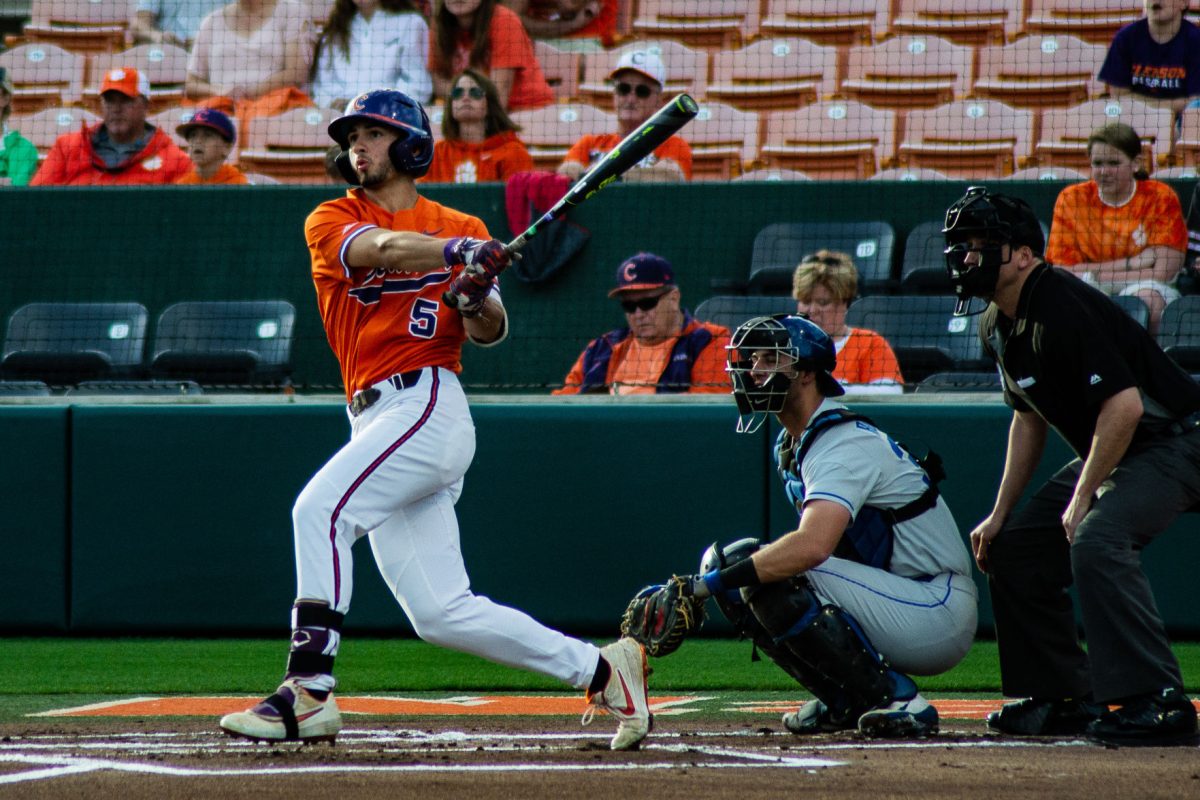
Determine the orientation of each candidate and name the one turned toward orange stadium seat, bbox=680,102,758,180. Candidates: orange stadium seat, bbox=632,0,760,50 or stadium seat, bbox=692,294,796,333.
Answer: orange stadium seat, bbox=632,0,760,50

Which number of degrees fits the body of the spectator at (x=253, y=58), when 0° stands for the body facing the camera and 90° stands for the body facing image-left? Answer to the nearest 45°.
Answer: approximately 0°

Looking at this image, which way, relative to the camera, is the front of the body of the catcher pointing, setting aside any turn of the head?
to the viewer's left

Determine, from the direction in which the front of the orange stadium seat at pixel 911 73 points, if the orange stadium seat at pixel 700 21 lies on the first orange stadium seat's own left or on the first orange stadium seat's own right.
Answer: on the first orange stadium seat's own right

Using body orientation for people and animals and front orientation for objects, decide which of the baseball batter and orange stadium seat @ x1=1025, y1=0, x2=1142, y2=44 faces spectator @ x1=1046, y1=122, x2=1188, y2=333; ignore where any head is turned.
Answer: the orange stadium seat

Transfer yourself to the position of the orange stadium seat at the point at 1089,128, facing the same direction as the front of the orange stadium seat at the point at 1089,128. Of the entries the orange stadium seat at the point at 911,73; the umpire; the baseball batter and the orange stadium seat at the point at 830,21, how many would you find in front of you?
2

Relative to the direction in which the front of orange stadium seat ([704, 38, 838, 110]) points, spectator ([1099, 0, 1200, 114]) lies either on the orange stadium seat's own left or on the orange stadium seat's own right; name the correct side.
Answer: on the orange stadium seat's own left

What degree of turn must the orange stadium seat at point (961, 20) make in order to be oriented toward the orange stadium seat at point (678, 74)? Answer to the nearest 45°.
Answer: approximately 90° to its right

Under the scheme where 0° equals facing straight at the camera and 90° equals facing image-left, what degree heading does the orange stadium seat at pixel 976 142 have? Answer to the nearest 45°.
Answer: approximately 0°

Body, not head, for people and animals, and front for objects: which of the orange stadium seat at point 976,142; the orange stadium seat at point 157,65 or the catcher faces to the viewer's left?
the catcher

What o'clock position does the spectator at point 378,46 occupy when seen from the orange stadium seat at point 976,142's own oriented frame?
The spectator is roughly at 3 o'clock from the orange stadium seat.

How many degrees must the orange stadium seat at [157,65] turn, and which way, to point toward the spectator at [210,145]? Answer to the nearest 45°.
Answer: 0° — it already faces them

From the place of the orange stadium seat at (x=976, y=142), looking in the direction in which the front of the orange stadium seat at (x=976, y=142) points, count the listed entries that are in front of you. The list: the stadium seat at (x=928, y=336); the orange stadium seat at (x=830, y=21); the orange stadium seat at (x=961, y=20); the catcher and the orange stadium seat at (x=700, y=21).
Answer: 2

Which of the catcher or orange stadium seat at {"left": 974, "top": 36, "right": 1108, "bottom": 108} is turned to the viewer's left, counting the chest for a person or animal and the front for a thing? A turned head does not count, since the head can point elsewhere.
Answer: the catcher

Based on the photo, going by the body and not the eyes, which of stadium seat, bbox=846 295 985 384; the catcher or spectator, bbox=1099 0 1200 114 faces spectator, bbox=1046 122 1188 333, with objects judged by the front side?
spectator, bbox=1099 0 1200 114

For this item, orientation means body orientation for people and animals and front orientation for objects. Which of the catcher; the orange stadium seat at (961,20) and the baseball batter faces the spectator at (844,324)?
the orange stadium seat
